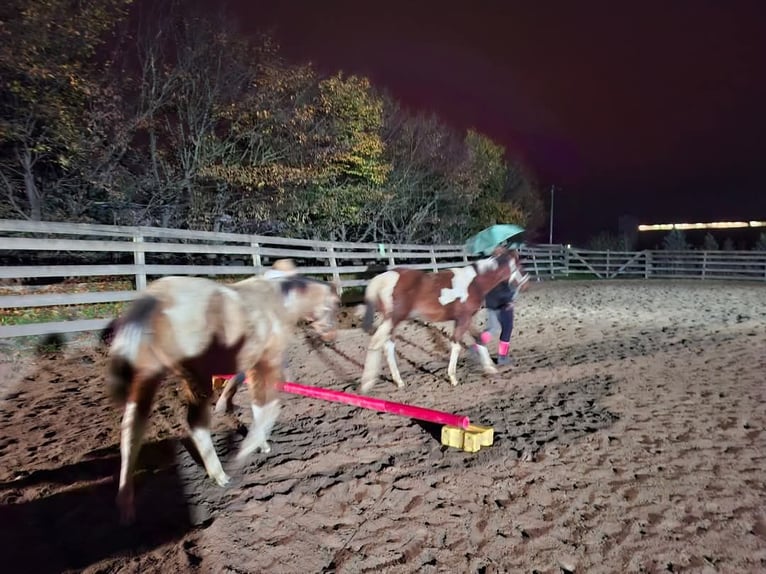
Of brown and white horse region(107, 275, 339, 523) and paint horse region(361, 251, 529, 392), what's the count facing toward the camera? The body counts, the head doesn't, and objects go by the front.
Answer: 0

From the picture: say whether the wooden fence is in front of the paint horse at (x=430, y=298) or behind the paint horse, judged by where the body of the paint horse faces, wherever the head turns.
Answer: behind

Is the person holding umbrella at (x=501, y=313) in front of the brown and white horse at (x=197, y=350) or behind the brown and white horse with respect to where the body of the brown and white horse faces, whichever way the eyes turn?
in front

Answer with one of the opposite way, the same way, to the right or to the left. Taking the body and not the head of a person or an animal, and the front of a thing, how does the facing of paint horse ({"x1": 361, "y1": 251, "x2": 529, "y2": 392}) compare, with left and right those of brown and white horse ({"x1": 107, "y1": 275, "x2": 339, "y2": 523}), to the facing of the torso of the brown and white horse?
to the right

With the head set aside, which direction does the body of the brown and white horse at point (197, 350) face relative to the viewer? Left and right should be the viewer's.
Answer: facing away from the viewer and to the right of the viewer

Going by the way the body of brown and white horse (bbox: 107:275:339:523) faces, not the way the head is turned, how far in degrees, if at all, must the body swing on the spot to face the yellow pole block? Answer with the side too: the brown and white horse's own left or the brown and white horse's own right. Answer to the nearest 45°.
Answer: approximately 45° to the brown and white horse's own right

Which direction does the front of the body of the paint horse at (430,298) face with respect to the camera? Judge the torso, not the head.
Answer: to the viewer's right

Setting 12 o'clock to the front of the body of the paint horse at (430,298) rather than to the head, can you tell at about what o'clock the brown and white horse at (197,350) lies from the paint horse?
The brown and white horse is roughly at 4 o'clock from the paint horse.

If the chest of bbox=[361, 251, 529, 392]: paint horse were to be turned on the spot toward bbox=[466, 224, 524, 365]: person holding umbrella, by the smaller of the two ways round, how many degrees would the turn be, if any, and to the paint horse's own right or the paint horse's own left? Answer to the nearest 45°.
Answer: approximately 45° to the paint horse's own left

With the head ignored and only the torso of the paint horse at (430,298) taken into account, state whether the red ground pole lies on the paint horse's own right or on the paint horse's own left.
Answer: on the paint horse's own right

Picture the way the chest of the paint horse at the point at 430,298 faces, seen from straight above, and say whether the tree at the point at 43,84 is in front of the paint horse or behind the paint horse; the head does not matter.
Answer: behind
